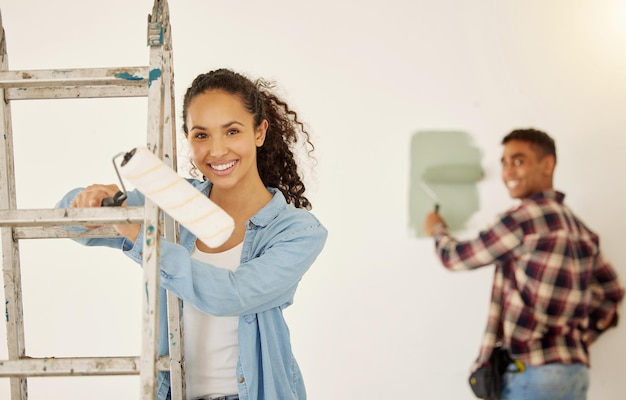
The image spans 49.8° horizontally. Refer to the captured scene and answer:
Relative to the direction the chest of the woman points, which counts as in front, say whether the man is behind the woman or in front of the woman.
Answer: behind

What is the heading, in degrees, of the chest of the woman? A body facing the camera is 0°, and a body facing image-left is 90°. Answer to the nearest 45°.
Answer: approximately 45°

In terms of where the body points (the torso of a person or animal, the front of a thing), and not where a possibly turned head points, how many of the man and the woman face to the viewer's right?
0

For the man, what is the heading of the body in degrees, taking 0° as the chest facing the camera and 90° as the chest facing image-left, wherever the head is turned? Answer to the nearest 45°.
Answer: approximately 135°

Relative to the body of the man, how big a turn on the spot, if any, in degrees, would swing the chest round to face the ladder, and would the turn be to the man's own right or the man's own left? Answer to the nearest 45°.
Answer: approximately 90° to the man's own left

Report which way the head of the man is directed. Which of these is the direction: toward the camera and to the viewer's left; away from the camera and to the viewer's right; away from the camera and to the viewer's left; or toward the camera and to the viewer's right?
toward the camera and to the viewer's left
